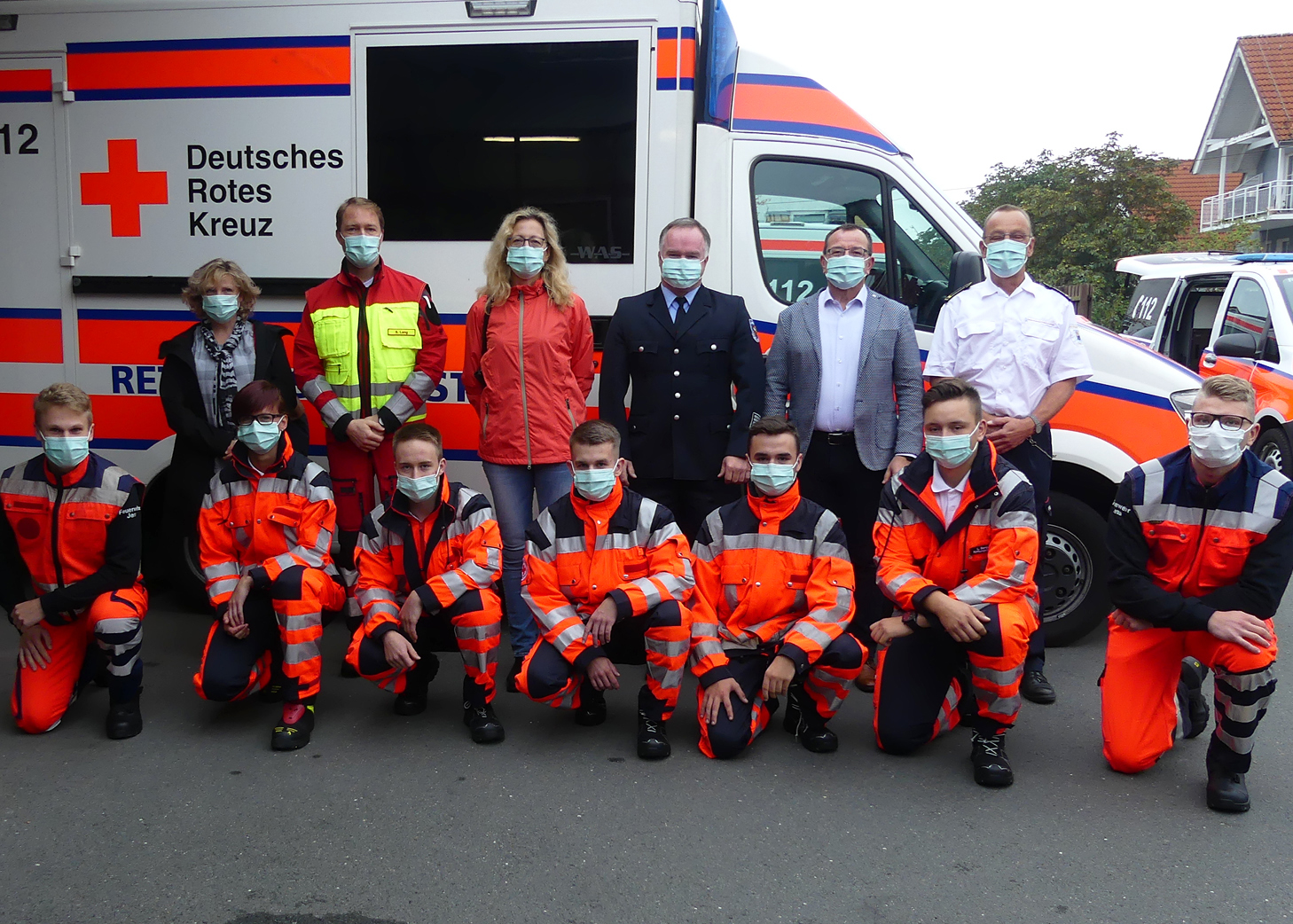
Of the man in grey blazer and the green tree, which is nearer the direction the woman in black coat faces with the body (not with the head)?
the man in grey blazer

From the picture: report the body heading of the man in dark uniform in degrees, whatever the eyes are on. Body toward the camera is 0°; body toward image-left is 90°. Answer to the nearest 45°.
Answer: approximately 0°

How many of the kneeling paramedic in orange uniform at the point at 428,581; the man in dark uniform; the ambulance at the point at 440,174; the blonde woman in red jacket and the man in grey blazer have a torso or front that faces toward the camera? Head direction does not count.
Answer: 4

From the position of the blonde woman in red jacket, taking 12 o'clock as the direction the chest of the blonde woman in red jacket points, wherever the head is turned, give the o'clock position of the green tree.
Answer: The green tree is roughly at 7 o'clock from the blonde woman in red jacket.

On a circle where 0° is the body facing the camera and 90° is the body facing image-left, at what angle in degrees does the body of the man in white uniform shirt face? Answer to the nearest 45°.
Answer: approximately 0°

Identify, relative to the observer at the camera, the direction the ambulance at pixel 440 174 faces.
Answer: facing to the right of the viewer

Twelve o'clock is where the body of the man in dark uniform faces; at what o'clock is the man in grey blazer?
The man in grey blazer is roughly at 9 o'clock from the man in dark uniform.

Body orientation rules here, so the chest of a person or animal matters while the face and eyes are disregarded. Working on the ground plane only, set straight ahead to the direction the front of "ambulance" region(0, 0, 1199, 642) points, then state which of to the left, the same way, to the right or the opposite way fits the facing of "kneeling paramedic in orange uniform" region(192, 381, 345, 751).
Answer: to the right

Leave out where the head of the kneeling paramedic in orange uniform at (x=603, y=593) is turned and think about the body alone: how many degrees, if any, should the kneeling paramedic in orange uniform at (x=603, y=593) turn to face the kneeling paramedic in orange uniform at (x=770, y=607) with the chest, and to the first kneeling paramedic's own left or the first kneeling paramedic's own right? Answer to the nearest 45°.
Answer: approximately 90° to the first kneeling paramedic's own left
